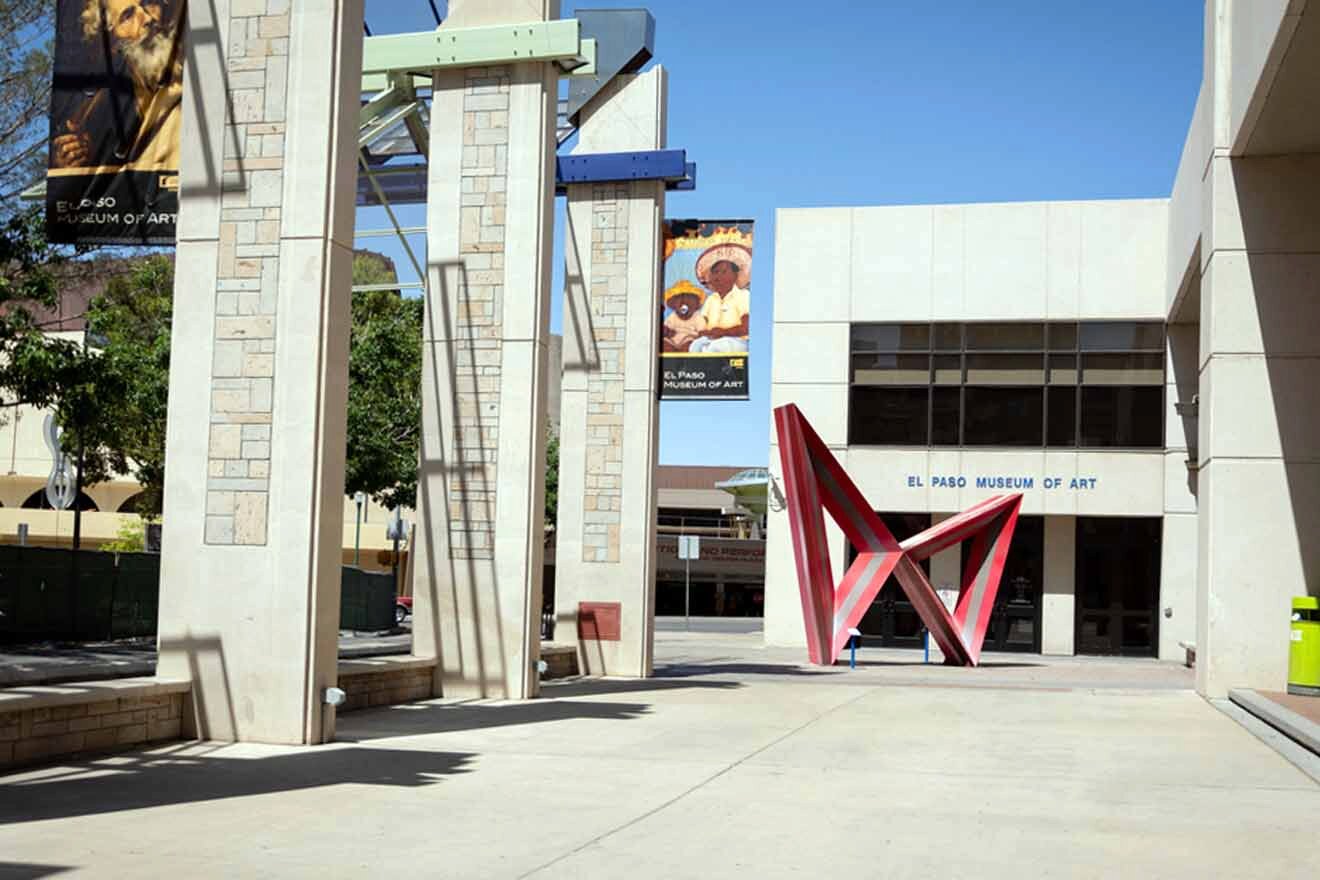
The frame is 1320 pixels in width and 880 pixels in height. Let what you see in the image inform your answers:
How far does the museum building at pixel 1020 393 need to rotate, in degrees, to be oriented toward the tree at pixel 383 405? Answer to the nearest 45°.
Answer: approximately 90° to its right

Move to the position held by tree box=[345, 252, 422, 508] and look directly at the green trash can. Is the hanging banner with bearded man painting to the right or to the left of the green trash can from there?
right

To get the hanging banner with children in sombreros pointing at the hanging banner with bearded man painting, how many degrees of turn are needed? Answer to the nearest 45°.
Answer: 0° — it already faces it

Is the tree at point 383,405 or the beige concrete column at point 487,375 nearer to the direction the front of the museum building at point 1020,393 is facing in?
the beige concrete column

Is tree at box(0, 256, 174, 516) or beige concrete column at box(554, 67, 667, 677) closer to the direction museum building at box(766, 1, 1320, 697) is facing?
the beige concrete column

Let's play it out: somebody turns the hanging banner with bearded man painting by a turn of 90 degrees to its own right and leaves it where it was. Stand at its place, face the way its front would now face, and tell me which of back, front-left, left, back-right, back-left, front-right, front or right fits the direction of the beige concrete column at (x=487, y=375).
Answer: back-right

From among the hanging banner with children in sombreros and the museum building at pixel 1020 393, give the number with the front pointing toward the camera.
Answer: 2

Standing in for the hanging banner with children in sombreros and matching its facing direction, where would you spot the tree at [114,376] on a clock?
The tree is roughly at 4 o'clock from the hanging banner with children in sombreros.

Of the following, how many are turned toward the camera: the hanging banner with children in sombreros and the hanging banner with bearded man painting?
2

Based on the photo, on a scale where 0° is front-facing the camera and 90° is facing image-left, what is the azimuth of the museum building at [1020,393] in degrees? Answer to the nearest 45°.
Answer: approximately 0°

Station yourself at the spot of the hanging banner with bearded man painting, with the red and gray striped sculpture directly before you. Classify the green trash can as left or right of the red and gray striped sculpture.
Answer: right

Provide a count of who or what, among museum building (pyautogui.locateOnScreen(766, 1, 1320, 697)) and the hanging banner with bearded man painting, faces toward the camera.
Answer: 2

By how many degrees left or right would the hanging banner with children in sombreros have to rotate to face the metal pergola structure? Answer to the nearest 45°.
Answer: approximately 45° to its right
